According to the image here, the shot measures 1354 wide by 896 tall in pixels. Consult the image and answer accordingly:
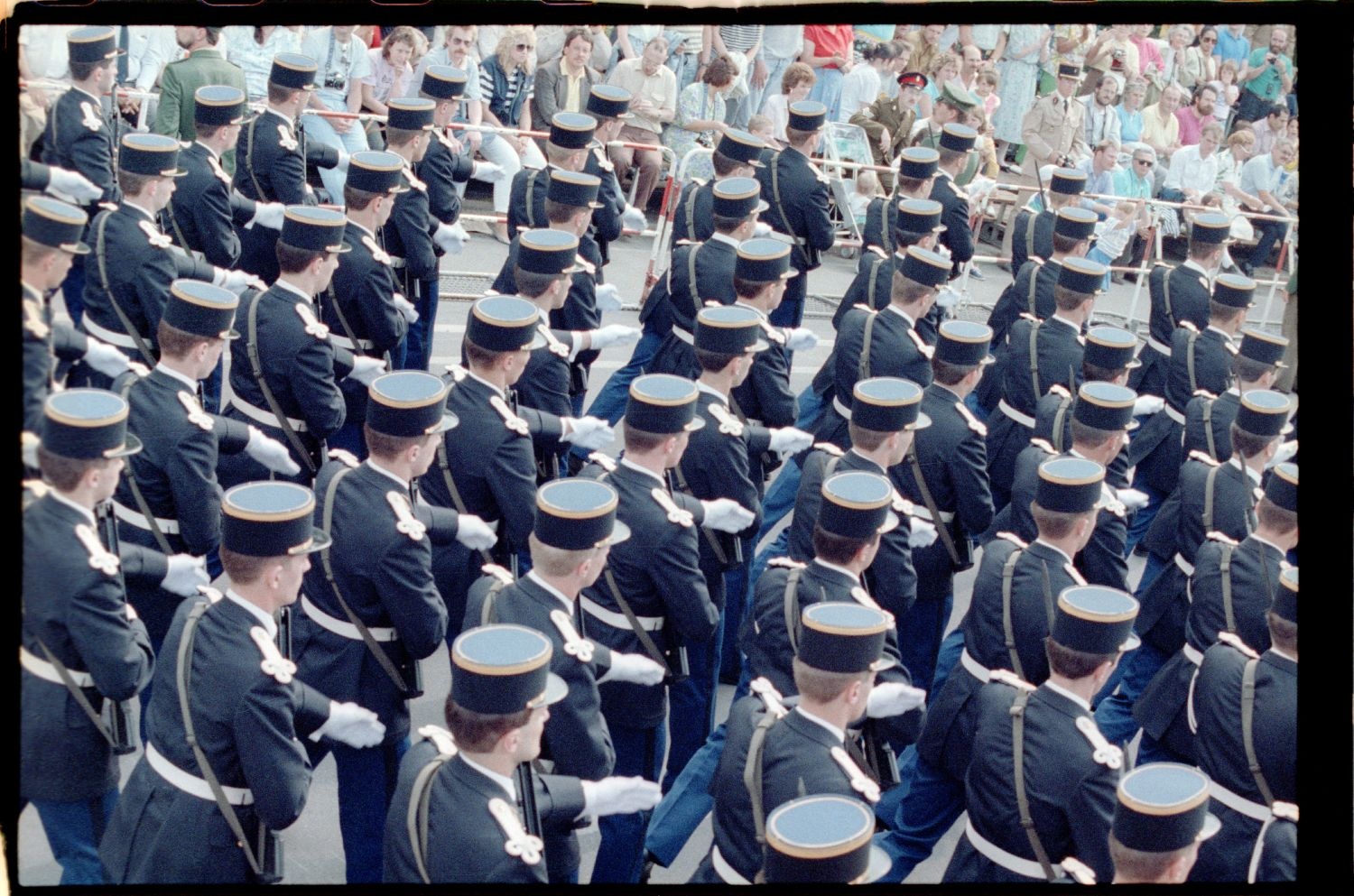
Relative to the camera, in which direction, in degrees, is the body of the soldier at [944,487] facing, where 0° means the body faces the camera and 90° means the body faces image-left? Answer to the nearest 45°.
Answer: approximately 225°

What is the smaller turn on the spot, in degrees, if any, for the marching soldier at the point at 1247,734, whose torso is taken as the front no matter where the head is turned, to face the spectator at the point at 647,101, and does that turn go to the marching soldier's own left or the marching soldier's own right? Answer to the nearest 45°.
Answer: approximately 90° to the marching soldier's own left

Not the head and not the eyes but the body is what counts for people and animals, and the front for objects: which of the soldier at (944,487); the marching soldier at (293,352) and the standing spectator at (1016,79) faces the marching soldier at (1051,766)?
the standing spectator

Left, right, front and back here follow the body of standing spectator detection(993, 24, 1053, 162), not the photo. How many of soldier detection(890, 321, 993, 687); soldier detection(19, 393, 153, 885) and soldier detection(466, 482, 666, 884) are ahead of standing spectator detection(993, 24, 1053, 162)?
3

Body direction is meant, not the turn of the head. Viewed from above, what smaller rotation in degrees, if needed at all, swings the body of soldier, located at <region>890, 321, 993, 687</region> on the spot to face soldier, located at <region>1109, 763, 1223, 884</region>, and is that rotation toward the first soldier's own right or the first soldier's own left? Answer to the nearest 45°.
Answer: approximately 135° to the first soldier's own right

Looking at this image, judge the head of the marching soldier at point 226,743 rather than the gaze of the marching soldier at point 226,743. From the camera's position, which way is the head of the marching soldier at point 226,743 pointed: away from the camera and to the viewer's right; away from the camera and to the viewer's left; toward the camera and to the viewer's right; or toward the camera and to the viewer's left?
away from the camera and to the viewer's right
